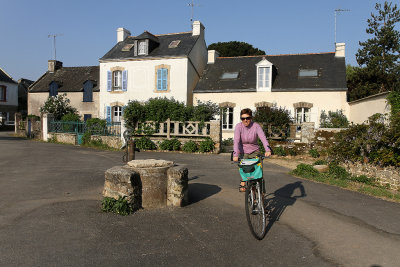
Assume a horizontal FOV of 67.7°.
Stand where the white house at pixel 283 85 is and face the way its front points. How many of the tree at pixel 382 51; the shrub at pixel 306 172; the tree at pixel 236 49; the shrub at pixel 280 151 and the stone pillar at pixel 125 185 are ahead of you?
3

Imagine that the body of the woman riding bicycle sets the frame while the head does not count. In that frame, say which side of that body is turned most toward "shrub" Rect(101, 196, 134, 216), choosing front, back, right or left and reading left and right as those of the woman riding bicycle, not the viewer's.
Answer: right

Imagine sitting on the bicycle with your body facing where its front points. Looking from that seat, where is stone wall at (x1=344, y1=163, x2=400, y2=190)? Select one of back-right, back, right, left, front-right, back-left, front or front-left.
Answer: back-left

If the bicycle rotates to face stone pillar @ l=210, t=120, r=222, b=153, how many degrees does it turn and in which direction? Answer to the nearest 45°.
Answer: approximately 180°

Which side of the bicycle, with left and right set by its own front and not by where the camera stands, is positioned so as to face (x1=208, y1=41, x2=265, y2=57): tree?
back

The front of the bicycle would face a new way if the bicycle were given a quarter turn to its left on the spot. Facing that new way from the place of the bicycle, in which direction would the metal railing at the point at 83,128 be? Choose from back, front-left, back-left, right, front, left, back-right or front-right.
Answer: back-left

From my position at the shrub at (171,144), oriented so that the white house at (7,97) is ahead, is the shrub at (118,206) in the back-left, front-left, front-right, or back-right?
back-left

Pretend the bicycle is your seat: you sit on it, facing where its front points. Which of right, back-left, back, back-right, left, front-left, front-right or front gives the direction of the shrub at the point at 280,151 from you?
back

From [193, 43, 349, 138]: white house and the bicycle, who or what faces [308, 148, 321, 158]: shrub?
the white house

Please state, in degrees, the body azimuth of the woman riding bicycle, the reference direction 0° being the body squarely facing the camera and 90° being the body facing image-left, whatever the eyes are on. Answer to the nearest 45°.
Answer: approximately 0°

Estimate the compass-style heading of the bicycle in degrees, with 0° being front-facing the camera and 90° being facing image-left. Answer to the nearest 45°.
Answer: approximately 0°
